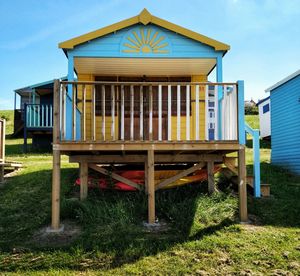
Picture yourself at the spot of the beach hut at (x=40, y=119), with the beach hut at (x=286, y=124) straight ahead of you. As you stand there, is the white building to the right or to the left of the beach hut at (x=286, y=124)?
left

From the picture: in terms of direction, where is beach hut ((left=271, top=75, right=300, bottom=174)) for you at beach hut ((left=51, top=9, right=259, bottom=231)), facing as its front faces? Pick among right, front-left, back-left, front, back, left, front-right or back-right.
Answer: back-left

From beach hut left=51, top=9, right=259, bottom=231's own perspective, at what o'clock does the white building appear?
The white building is roughly at 7 o'clock from the beach hut.

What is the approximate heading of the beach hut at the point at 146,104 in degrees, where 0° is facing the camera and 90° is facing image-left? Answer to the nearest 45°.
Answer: approximately 0°

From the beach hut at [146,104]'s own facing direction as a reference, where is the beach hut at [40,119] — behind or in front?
behind
